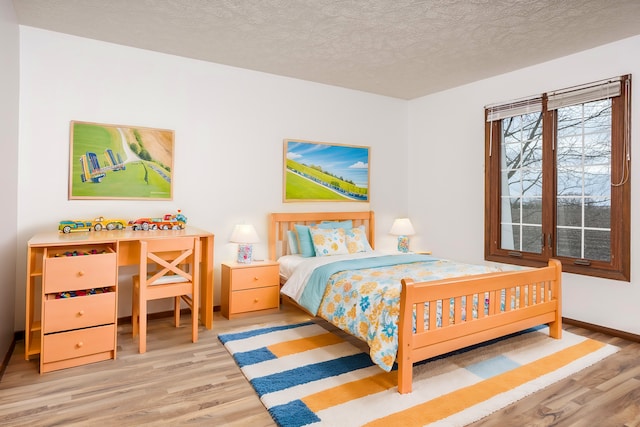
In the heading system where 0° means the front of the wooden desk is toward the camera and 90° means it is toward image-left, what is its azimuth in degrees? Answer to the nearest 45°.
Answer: approximately 0°

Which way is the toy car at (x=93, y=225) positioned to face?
to the viewer's left

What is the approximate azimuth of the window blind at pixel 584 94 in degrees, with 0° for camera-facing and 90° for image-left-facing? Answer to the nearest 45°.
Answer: approximately 45°

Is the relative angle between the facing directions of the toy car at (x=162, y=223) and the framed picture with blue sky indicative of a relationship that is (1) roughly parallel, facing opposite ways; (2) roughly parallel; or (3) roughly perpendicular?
roughly perpendicular

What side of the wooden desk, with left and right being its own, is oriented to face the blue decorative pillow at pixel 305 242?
left

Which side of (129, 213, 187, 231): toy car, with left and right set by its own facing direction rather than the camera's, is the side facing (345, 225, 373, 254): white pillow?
back
